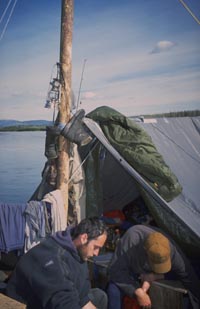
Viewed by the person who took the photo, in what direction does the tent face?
facing the viewer and to the left of the viewer

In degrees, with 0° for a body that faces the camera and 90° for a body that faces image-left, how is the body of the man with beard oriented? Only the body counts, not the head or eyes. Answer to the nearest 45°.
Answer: approximately 270°

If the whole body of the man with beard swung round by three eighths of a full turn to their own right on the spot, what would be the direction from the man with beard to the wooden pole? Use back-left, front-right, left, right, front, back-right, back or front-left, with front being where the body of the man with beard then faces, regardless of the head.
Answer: back-right

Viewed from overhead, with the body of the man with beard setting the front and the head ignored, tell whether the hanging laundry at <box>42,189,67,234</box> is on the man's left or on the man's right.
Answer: on the man's left

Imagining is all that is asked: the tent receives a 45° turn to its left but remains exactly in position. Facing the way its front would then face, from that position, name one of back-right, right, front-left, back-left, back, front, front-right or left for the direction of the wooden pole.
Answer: right

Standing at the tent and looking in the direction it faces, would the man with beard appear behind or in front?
in front

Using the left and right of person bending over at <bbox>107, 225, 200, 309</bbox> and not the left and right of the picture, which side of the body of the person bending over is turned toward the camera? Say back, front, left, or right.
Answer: front

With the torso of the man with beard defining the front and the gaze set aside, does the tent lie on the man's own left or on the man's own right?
on the man's own left

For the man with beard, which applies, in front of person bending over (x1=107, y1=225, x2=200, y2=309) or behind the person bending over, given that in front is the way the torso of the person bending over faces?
in front

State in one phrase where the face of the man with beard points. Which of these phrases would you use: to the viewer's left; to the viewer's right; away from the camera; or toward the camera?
to the viewer's right

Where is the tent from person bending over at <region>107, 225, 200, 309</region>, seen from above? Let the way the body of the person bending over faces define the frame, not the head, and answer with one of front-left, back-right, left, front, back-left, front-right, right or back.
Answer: back

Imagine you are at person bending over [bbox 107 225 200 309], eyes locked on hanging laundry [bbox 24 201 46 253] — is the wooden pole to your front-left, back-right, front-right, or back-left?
front-right

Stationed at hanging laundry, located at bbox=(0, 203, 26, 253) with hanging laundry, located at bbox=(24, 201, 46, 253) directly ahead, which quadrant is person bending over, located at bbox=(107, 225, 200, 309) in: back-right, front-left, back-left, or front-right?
front-right
